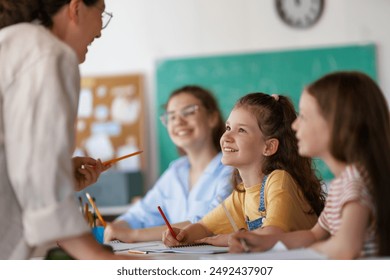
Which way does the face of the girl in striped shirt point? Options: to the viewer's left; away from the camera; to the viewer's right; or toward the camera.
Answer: to the viewer's left

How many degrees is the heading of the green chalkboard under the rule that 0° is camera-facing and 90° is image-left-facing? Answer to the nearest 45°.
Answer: approximately 0°

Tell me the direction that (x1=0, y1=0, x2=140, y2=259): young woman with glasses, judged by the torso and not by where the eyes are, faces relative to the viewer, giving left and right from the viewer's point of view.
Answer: facing away from the viewer and to the right of the viewer

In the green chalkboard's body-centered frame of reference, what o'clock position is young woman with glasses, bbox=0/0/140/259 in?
The young woman with glasses is roughly at 12 o'clock from the green chalkboard.

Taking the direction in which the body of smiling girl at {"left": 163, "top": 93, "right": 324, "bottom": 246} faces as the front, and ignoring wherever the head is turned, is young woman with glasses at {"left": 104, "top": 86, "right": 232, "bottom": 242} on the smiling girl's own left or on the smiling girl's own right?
on the smiling girl's own right

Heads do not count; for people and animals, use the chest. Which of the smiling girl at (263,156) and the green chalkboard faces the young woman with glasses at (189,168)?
the green chalkboard

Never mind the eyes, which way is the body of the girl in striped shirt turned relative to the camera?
to the viewer's left

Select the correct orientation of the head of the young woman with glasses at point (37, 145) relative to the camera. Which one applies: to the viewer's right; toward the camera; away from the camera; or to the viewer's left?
to the viewer's right
